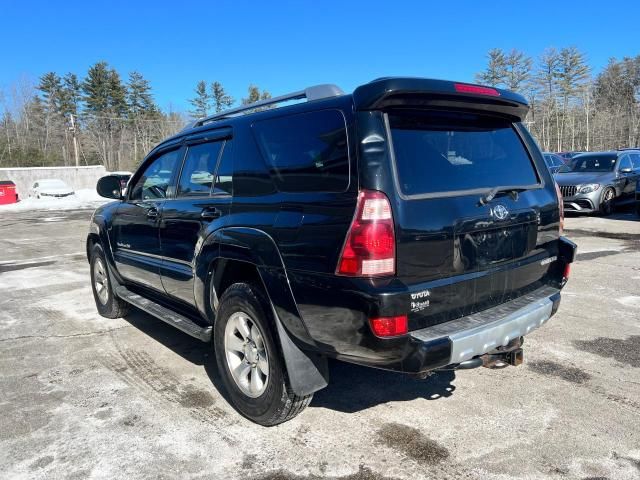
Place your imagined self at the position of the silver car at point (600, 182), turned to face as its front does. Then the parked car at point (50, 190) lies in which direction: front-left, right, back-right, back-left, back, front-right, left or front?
front-right

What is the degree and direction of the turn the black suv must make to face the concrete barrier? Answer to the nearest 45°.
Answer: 0° — it already faces it

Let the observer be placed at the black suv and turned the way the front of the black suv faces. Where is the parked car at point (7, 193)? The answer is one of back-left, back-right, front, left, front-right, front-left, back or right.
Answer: front

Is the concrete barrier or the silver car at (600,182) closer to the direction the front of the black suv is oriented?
the concrete barrier

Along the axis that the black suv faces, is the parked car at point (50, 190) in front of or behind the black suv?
in front

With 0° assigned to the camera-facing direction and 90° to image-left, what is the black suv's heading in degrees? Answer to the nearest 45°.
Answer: approximately 135°

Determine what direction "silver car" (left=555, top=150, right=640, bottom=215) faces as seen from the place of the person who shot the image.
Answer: facing the viewer and to the left of the viewer

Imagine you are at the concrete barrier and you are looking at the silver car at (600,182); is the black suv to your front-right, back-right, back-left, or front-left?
front-right

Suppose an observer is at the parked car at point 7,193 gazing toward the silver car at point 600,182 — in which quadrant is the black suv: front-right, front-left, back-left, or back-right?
front-right

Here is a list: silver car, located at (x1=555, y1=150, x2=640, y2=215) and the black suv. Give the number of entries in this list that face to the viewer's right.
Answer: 0
